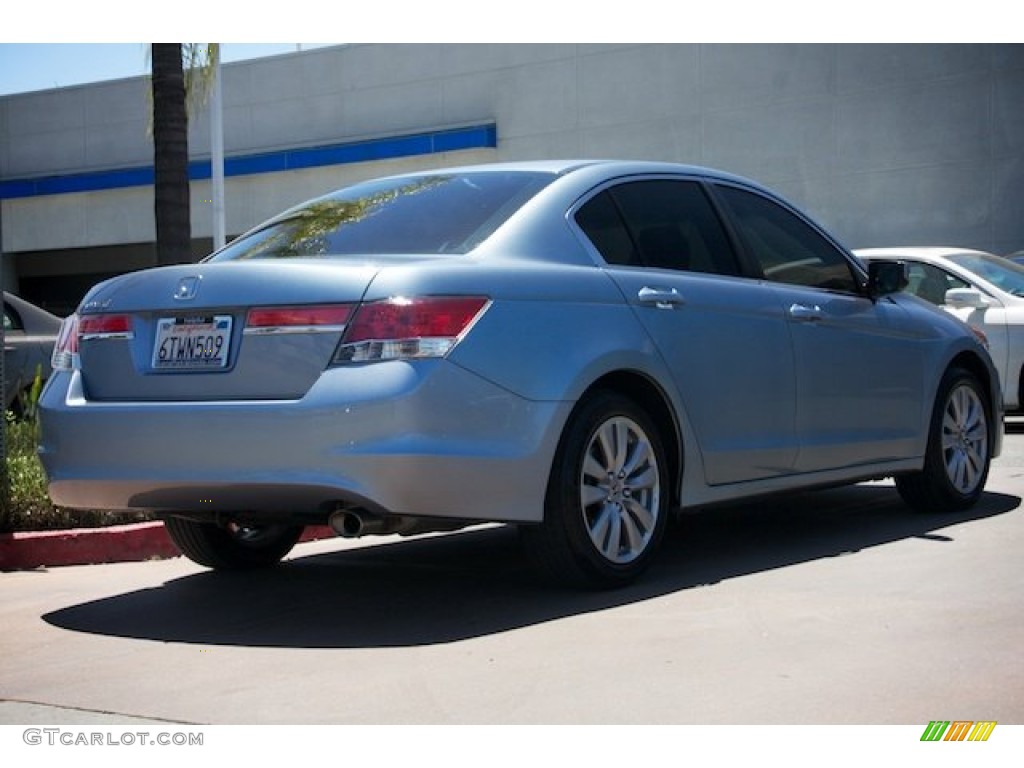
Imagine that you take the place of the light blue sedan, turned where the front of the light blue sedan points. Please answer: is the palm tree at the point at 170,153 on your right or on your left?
on your left

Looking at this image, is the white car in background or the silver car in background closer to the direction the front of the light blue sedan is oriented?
the white car in background

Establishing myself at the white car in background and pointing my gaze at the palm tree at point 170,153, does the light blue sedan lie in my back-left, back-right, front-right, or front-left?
front-left

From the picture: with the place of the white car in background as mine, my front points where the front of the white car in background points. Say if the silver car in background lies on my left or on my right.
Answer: on my right

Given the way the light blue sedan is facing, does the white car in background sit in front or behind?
in front

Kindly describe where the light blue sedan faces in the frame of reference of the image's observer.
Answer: facing away from the viewer and to the right of the viewer

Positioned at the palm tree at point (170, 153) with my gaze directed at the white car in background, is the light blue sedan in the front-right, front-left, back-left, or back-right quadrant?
front-right

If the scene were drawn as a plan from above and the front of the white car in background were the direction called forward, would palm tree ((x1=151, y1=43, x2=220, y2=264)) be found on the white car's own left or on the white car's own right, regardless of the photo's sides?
on the white car's own right
